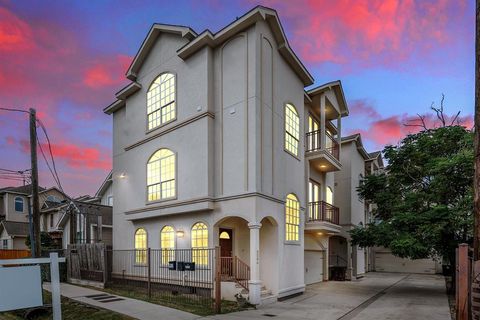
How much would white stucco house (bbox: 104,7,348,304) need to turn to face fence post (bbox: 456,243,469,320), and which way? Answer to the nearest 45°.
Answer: approximately 45° to its left

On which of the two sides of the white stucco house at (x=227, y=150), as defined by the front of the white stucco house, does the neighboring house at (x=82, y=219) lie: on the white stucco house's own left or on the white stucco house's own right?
on the white stucco house's own right
